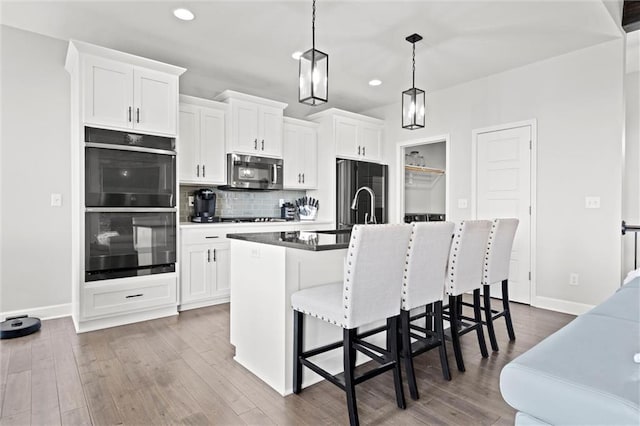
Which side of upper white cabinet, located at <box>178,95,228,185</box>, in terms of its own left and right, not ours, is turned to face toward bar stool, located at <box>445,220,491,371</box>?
front

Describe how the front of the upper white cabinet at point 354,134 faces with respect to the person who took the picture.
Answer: facing the viewer and to the right of the viewer

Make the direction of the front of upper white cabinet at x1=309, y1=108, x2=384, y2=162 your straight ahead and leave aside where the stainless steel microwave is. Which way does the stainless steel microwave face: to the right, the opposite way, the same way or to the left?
the same way

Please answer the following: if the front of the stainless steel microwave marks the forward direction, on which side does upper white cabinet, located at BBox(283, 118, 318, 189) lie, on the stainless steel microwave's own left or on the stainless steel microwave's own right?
on the stainless steel microwave's own left

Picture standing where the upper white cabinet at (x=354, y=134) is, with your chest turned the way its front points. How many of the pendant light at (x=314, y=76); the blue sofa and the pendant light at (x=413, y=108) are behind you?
0

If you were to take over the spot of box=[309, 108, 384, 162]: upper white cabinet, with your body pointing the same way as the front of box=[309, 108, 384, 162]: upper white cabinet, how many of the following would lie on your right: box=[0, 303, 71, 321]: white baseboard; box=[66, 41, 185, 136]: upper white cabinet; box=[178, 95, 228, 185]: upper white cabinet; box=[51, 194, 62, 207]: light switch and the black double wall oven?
5

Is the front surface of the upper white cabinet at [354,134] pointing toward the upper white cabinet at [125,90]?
no

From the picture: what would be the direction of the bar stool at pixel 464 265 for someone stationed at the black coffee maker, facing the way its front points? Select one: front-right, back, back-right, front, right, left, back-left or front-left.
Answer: front-left

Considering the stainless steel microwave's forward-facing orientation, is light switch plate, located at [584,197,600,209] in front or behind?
in front

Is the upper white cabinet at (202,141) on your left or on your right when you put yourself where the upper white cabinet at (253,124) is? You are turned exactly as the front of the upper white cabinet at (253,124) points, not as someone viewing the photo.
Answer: on your right
